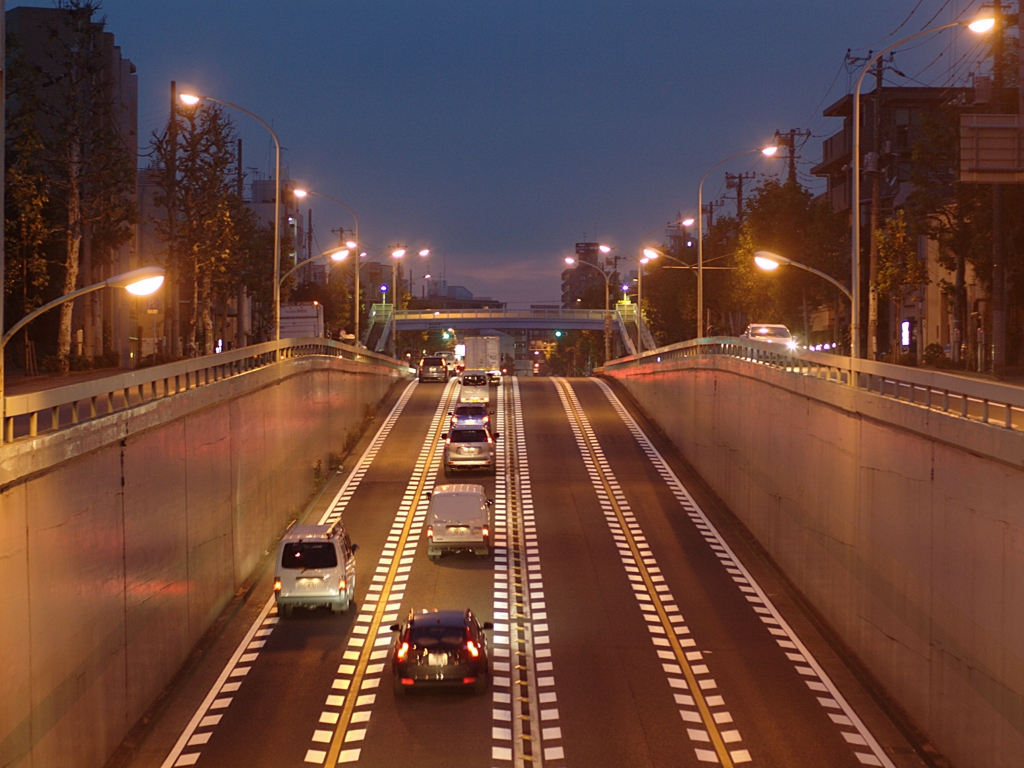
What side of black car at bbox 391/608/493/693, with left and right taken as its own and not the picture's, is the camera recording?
back

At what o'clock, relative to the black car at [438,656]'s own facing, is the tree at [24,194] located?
The tree is roughly at 11 o'clock from the black car.

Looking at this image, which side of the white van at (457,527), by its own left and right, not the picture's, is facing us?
back

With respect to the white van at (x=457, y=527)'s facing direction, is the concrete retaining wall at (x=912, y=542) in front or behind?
behind

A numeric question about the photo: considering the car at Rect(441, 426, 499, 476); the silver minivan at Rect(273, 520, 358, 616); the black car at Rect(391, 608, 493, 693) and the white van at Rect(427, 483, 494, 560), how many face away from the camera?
4

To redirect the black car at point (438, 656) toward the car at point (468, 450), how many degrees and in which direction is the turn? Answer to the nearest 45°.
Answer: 0° — it already faces it

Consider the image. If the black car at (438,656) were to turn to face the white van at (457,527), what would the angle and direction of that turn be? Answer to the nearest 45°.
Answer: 0° — it already faces it

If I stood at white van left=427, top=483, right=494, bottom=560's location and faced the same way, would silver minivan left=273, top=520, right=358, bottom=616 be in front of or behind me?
behind

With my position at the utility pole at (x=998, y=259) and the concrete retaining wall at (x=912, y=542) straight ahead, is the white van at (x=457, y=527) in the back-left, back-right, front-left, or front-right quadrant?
front-right

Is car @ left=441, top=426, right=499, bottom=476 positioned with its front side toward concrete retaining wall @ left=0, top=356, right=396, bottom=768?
no

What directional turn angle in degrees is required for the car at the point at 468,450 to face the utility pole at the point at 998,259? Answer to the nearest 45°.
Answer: approximately 90° to its right

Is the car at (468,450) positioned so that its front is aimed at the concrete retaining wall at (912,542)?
no

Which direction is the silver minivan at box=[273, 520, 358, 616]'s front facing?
away from the camera

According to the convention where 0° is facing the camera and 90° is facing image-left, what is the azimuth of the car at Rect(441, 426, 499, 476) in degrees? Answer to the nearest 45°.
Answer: approximately 180°

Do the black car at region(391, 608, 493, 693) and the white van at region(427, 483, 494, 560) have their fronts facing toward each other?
no

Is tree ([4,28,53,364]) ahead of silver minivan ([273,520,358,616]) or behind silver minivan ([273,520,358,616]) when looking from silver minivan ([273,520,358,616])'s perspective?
ahead

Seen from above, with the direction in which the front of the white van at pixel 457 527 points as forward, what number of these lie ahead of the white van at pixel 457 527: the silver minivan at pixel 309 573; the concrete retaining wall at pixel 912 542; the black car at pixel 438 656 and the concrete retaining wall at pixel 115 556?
0

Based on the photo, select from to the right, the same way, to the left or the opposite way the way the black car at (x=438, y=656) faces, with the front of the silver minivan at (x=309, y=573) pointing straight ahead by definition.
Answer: the same way
